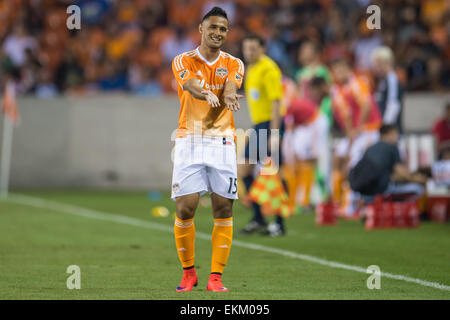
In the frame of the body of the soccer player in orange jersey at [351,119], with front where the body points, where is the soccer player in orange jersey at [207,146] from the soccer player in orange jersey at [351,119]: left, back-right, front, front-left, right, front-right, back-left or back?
front-left

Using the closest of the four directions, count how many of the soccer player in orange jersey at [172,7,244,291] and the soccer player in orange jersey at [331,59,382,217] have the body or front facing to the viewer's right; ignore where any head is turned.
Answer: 0

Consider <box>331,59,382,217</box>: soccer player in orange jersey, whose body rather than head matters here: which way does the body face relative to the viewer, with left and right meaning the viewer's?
facing the viewer and to the left of the viewer

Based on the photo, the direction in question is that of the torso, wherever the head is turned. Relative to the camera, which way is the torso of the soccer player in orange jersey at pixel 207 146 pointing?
toward the camera

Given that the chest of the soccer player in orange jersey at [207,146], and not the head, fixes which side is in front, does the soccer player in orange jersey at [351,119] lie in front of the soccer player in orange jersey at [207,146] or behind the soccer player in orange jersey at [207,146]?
behind
